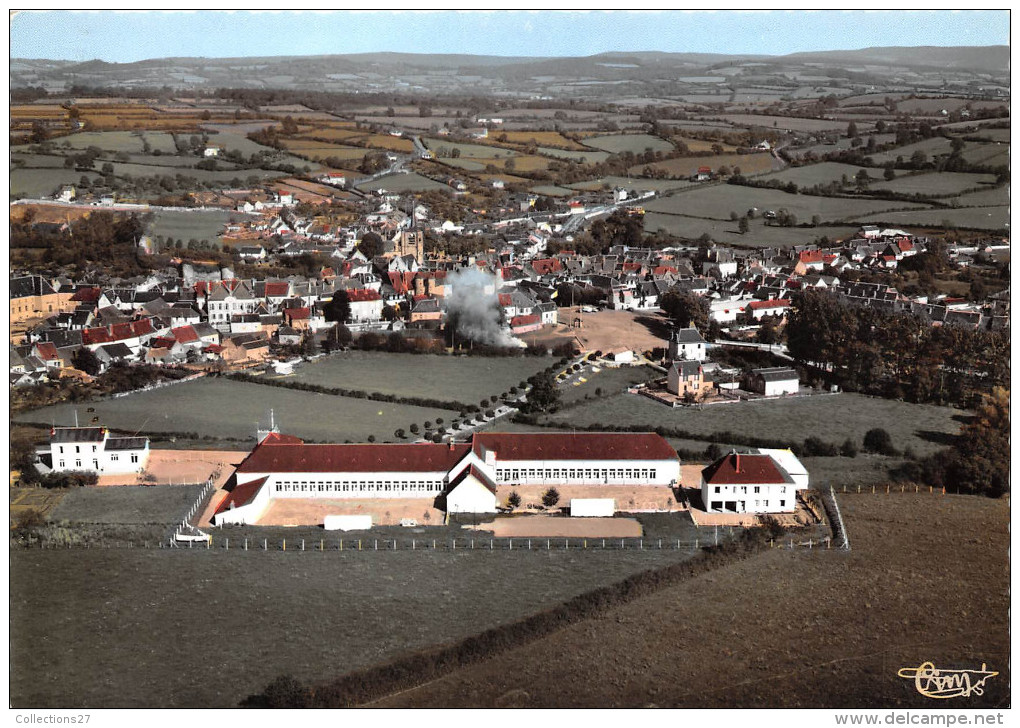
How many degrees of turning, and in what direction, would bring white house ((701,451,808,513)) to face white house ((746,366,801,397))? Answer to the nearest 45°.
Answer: approximately 180°

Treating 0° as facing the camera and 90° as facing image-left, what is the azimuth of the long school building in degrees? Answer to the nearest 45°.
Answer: approximately 0°

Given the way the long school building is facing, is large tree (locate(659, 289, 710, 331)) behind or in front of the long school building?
behind

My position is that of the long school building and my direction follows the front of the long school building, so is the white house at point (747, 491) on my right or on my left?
on my left

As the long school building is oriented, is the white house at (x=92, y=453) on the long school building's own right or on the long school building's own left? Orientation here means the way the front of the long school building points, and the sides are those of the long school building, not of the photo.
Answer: on the long school building's own right

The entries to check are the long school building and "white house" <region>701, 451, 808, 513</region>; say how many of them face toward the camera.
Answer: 2

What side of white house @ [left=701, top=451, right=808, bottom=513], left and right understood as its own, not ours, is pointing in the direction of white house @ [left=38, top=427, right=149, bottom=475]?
right
